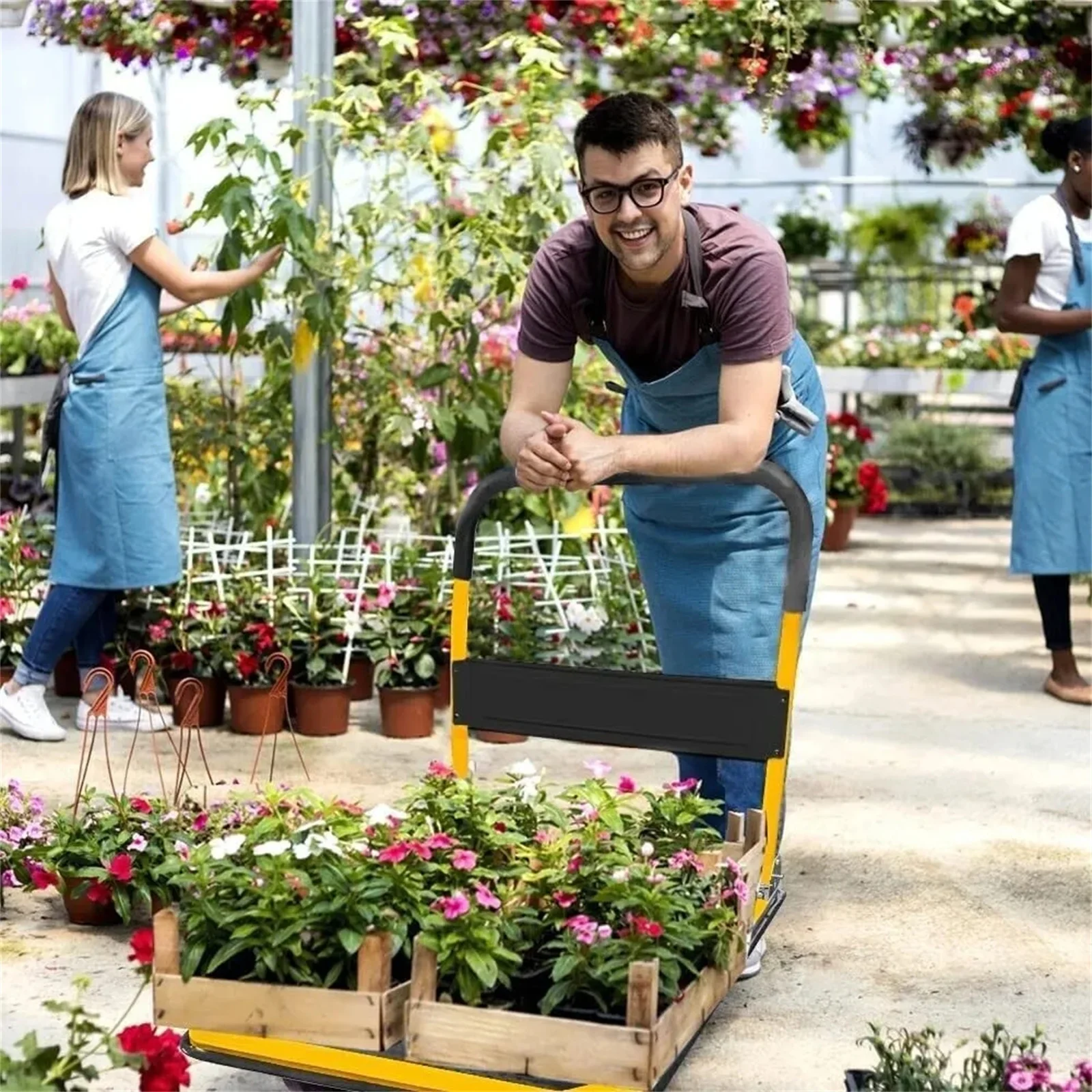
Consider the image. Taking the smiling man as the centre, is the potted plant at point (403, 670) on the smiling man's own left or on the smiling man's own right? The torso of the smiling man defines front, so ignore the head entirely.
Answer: on the smiling man's own right

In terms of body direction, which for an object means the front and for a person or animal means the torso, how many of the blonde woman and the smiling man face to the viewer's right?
1

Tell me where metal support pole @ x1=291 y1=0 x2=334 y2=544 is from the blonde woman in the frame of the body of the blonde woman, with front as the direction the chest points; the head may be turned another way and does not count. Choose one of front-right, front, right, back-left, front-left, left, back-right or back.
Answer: front-left

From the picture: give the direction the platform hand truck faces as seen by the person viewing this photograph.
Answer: facing the viewer and to the left of the viewer

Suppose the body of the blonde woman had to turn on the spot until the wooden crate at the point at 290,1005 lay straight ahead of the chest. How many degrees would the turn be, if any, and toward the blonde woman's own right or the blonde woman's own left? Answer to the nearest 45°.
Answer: approximately 90° to the blonde woman's own right

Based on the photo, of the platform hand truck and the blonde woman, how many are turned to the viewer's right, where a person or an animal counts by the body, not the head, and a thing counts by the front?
1

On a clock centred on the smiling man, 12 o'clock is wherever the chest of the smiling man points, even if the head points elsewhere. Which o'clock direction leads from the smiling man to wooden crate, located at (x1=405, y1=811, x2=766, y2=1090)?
The wooden crate is roughly at 11 o'clock from the smiling man.

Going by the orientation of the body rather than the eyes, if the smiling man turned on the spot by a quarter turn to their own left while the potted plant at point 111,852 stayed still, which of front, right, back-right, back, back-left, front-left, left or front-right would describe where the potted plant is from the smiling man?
back-right

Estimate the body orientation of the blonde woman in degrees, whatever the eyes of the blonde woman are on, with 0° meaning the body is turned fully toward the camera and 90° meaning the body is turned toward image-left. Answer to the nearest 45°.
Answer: approximately 270°

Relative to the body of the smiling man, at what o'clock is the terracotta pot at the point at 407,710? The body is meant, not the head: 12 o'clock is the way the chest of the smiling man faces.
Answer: The terracotta pot is roughly at 4 o'clock from the smiling man.

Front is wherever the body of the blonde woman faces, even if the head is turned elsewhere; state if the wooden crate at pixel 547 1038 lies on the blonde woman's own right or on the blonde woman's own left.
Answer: on the blonde woman's own right

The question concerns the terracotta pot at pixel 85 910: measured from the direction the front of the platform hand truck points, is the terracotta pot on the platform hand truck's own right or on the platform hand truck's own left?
on the platform hand truck's own right

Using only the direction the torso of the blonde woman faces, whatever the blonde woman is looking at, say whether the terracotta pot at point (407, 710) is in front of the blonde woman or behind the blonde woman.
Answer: in front

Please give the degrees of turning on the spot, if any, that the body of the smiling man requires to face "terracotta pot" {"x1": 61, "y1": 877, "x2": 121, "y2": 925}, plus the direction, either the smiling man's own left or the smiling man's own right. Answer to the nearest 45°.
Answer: approximately 45° to the smiling man's own right
